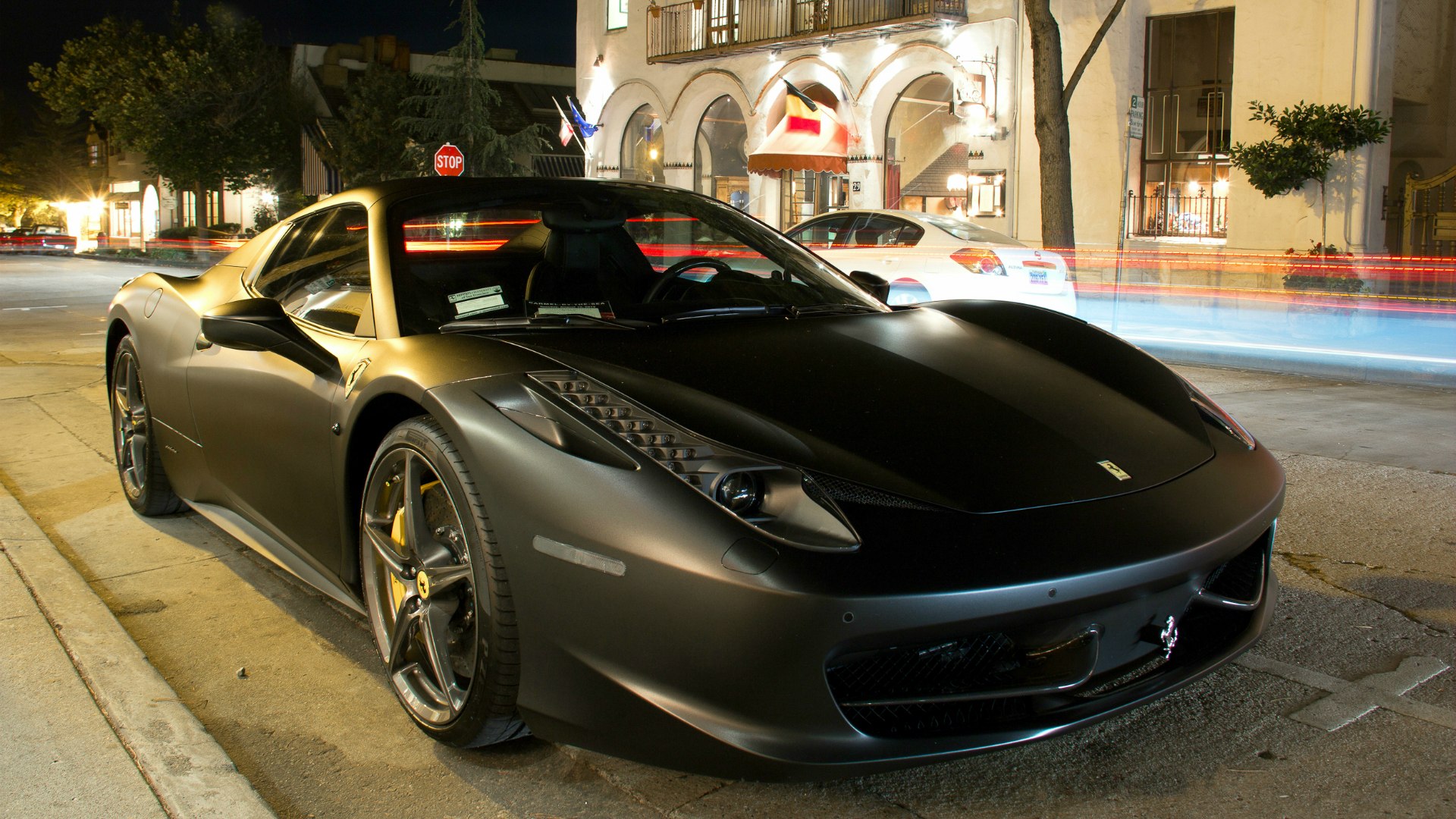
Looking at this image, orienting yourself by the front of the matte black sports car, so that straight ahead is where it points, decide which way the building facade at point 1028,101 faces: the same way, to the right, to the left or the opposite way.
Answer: to the right

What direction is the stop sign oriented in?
toward the camera

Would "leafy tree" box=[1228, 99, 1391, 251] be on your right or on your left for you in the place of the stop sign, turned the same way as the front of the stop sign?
on your left

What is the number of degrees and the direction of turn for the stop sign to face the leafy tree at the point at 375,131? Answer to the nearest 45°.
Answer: approximately 180°

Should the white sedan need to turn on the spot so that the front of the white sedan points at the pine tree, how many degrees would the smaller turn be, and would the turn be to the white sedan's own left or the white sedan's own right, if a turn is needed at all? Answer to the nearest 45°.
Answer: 0° — it already faces it

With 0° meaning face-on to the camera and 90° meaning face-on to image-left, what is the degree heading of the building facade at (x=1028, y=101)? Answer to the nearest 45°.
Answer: approximately 45°

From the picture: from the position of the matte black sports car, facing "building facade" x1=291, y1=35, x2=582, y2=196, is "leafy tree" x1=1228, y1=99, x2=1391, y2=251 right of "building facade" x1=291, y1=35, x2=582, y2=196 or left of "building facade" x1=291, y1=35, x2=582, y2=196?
right

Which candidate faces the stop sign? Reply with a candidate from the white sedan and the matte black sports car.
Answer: the white sedan

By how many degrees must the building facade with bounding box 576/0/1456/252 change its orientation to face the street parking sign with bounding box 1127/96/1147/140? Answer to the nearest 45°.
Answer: approximately 45° to its left

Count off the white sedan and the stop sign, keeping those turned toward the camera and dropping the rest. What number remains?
1

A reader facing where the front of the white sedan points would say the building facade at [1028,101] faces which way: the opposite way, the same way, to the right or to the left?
to the left

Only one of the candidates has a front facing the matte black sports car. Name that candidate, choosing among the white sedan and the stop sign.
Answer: the stop sign

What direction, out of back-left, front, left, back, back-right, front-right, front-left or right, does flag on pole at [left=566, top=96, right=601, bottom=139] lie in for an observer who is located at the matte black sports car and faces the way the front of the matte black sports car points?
back-left

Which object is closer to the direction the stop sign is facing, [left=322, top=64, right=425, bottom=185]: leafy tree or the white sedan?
the white sedan

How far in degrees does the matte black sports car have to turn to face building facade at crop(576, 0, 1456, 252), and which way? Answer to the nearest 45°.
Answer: approximately 135° to its left

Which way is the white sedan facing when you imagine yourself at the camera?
facing away from the viewer and to the left of the viewer

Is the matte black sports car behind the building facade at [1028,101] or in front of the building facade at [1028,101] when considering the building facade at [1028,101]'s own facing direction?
in front
